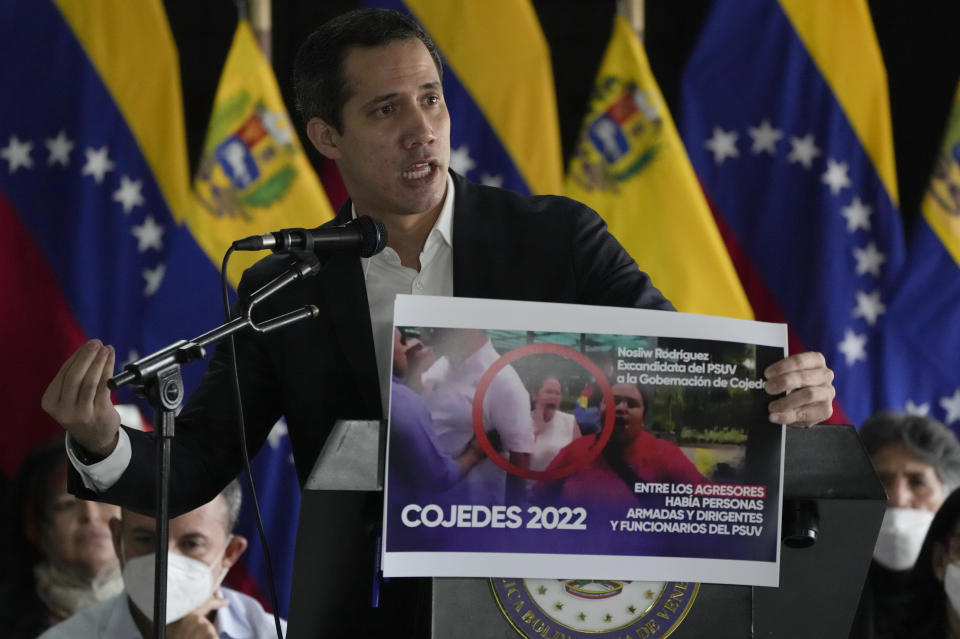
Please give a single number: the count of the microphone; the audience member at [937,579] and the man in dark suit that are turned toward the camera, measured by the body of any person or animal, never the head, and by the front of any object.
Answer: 2

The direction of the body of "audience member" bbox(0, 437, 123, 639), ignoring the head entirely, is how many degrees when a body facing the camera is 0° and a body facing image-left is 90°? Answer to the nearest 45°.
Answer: approximately 315°

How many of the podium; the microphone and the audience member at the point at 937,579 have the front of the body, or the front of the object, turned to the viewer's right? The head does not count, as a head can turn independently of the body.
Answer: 1

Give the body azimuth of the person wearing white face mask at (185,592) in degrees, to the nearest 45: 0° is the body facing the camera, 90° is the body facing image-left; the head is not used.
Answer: approximately 0°

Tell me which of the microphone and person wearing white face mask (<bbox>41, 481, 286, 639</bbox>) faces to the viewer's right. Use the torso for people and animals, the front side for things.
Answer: the microphone

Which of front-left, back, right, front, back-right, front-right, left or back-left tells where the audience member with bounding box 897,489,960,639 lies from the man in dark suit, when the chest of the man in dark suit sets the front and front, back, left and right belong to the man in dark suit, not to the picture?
back-left

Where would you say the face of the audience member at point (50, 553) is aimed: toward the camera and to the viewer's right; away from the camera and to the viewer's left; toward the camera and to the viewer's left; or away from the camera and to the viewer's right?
toward the camera and to the viewer's right

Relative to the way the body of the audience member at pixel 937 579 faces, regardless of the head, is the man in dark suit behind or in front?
in front

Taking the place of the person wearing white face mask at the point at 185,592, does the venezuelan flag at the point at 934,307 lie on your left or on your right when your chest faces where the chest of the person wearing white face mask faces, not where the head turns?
on your left

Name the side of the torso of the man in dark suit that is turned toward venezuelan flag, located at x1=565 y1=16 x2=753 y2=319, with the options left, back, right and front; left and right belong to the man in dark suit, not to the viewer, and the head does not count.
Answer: back

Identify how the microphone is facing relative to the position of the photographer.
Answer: facing to the right of the viewer
